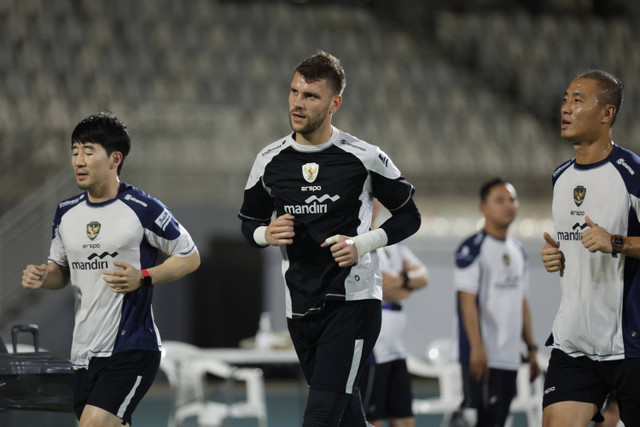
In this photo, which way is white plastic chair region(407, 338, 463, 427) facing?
to the viewer's left

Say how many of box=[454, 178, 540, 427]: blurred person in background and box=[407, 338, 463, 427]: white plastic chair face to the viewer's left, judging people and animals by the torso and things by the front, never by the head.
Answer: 1

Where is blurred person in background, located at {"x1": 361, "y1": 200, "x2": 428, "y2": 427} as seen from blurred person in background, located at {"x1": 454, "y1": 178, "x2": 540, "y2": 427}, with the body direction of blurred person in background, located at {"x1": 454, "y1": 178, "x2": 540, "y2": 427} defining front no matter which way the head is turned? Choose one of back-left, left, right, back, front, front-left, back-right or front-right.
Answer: right

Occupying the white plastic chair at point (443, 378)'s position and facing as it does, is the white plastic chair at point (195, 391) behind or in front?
in front
